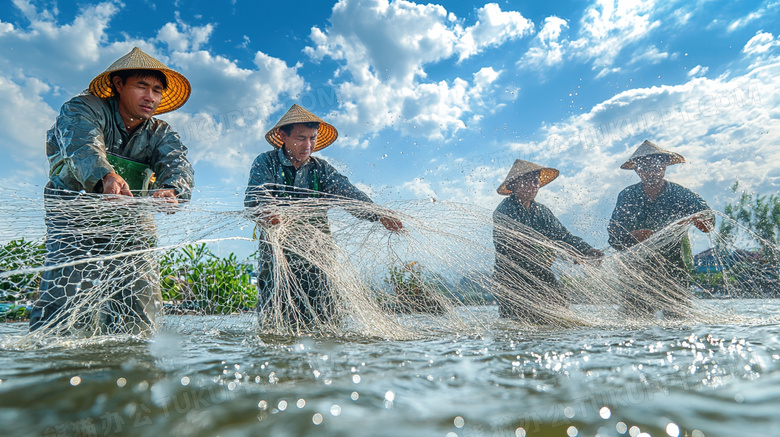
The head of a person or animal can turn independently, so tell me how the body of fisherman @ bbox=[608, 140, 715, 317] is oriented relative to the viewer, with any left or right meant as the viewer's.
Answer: facing the viewer

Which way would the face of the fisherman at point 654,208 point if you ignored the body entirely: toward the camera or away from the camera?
toward the camera

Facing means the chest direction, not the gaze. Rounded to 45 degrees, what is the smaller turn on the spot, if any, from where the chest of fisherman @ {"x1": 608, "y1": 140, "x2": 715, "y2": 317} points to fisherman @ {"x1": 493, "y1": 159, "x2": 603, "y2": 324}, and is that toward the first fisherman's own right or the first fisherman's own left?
approximately 45° to the first fisherman's own right

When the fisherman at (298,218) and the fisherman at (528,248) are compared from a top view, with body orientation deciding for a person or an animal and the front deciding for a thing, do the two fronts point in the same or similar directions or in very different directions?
same or similar directions

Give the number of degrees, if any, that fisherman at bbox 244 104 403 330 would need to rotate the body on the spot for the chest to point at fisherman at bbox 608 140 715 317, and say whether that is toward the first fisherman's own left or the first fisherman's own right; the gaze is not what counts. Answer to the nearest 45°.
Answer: approximately 45° to the first fisherman's own left

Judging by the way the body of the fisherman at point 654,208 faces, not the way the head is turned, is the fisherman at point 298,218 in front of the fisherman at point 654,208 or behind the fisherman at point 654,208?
in front

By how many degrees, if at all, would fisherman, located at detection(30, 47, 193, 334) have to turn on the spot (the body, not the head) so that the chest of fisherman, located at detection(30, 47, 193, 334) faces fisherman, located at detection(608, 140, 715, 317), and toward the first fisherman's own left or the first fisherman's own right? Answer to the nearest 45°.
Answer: approximately 45° to the first fisherman's own left

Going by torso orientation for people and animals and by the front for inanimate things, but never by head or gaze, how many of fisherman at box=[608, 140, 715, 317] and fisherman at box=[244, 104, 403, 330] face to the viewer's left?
0

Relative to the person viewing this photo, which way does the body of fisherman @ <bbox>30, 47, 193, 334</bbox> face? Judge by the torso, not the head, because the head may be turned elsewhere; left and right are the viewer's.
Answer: facing the viewer and to the right of the viewer
